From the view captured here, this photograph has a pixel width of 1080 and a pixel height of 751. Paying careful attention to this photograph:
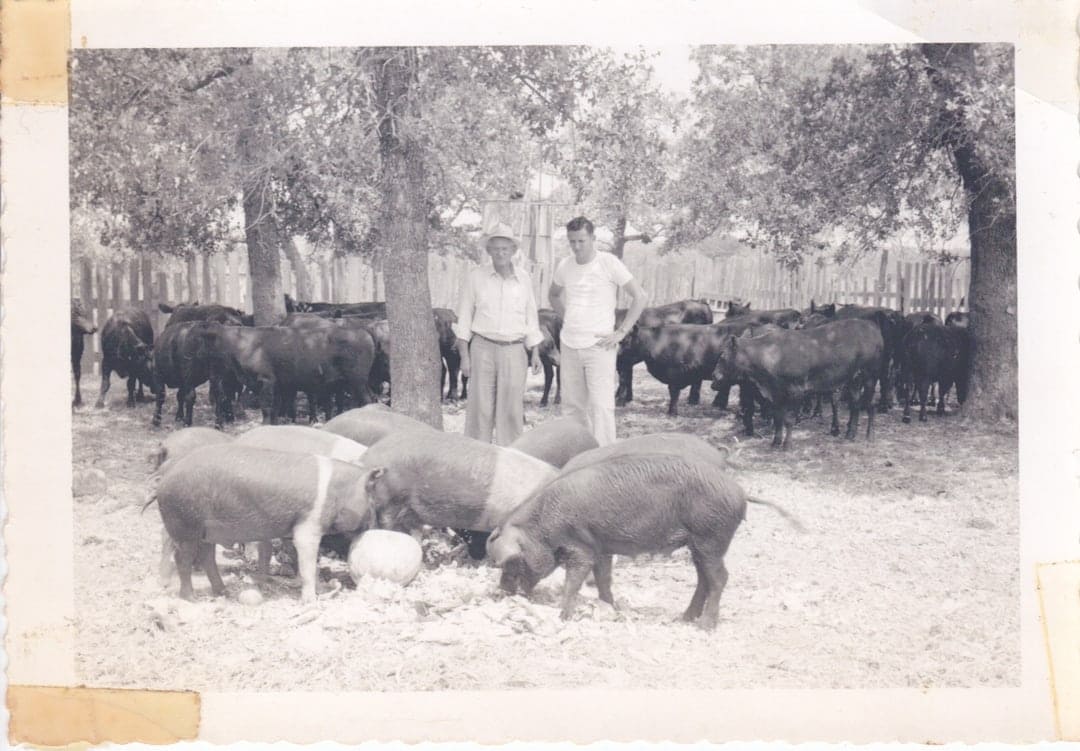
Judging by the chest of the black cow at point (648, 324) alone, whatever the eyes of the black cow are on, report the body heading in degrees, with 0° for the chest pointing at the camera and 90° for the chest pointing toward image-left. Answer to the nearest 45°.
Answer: approximately 90°

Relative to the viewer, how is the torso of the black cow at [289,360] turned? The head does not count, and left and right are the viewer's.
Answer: facing to the left of the viewer
